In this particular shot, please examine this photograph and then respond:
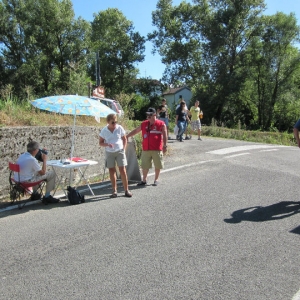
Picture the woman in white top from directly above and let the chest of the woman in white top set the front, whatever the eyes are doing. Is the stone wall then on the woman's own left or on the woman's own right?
on the woman's own right

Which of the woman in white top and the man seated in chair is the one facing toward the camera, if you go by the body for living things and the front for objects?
the woman in white top

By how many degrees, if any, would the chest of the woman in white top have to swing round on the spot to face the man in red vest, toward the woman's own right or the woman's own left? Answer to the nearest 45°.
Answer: approximately 135° to the woman's own left

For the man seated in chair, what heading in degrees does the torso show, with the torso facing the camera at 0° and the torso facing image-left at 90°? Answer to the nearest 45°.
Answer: approximately 270°

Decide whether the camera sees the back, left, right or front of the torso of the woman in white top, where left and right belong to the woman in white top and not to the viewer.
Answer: front

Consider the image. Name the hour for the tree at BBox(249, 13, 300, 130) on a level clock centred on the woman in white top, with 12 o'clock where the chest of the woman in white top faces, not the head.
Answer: The tree is roughly at 7 o'clock from the woman in white top.

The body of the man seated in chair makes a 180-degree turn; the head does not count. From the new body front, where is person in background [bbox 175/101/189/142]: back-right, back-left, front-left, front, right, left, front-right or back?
back-right

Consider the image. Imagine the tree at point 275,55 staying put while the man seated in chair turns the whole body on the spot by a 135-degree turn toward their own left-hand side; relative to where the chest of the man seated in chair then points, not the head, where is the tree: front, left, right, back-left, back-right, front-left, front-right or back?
right

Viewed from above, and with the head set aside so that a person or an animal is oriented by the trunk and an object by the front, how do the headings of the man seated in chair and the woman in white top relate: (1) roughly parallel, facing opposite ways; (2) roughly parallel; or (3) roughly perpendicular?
roughly perpendicular

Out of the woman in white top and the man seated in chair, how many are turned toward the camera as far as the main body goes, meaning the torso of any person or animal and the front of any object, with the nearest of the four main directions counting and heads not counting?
1

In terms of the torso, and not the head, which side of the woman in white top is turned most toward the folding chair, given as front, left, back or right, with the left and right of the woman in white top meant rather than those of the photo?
right
